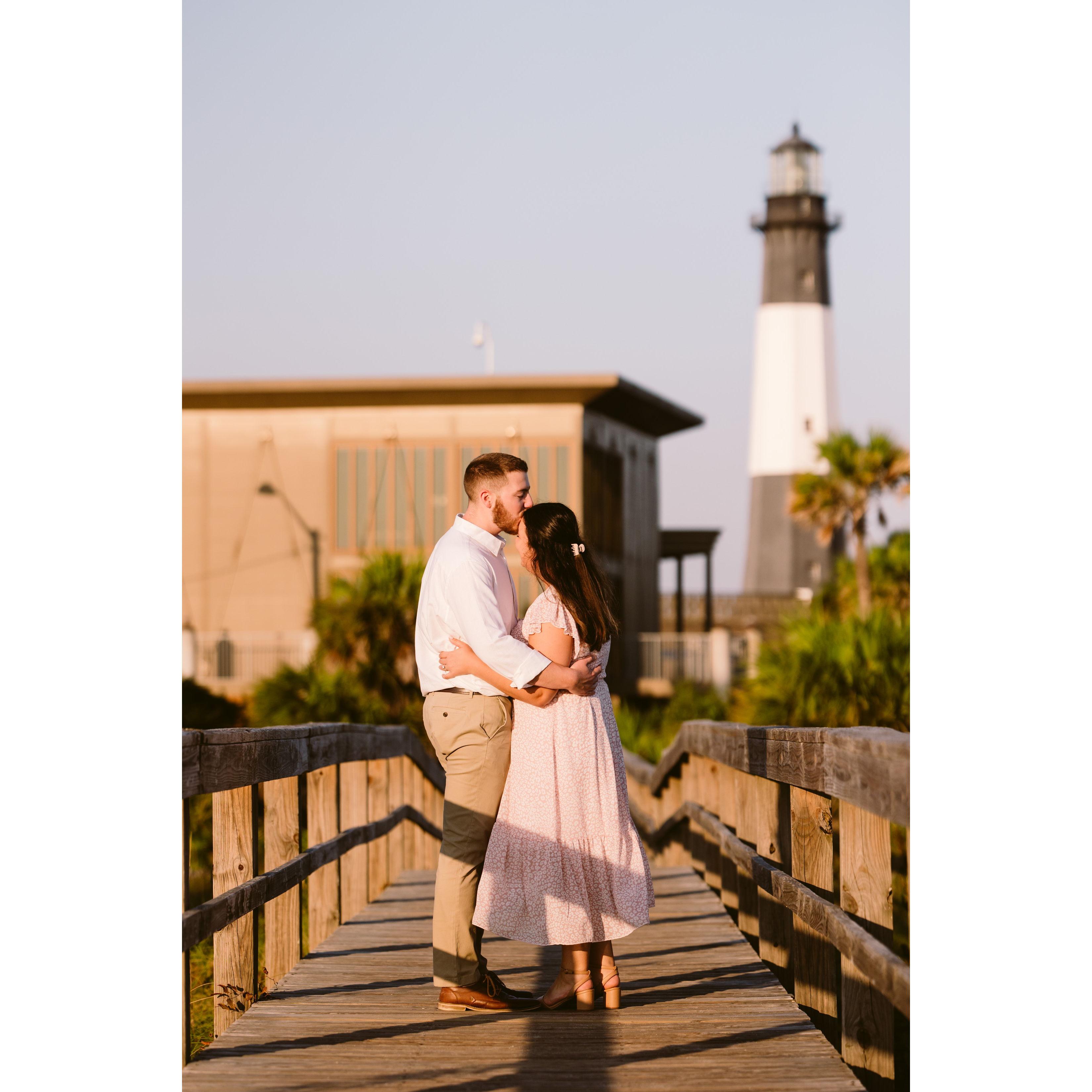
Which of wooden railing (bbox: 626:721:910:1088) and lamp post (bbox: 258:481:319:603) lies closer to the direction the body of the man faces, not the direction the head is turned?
the wooden railing

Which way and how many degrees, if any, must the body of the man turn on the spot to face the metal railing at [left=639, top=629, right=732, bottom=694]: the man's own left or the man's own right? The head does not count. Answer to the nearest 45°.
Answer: approximately 90° to the man's own left

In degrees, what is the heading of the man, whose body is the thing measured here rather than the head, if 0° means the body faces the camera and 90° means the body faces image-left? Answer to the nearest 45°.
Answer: approximately 270°

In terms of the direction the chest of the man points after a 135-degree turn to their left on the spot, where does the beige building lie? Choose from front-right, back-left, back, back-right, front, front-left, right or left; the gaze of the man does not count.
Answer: front-right

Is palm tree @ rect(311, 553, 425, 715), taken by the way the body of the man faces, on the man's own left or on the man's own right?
on the man's own left

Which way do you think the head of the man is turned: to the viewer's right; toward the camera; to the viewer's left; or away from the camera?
to the viewer's right
